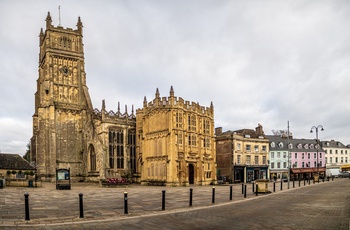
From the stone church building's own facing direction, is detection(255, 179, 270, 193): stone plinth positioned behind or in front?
in front

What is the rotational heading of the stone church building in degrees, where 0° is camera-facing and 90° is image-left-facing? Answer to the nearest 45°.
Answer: approximately 315°
